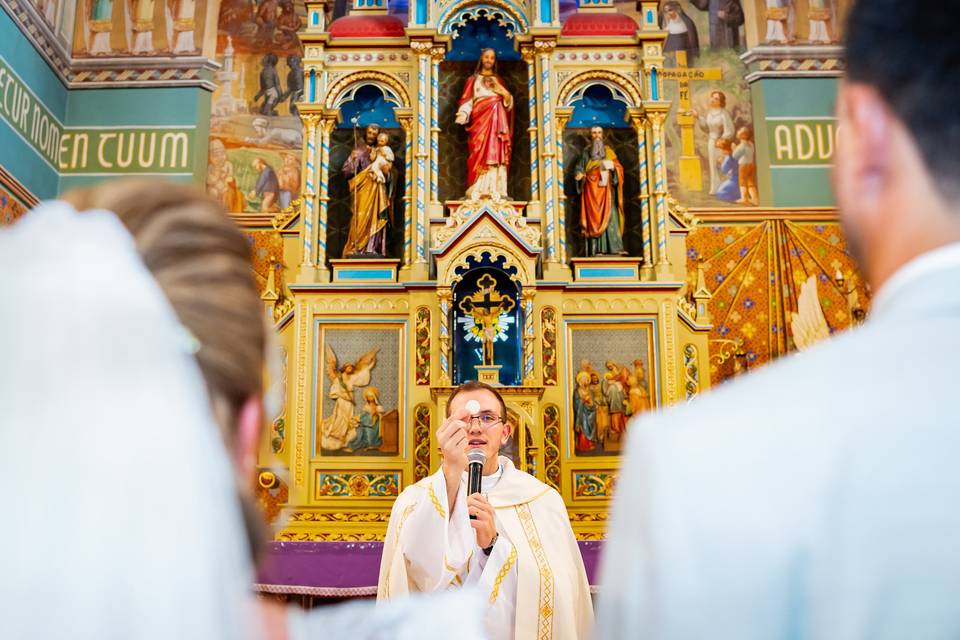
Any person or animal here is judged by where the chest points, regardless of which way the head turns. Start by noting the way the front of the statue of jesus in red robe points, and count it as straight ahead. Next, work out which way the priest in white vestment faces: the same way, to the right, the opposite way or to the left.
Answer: the same way

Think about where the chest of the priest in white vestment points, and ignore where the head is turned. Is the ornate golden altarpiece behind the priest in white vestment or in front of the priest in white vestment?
behind

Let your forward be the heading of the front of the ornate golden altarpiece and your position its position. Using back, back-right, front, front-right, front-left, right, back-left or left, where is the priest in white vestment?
front

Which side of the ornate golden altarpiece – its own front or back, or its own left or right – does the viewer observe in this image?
front

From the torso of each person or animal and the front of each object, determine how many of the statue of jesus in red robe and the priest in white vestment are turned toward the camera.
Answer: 2

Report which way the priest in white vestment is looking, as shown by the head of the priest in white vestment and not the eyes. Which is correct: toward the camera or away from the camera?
toward the camera

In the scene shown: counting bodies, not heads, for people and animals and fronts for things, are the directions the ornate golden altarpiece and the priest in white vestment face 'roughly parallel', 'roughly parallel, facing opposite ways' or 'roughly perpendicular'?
roughly parallel

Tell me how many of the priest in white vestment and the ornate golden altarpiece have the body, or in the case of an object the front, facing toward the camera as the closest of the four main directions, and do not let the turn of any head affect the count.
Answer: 2

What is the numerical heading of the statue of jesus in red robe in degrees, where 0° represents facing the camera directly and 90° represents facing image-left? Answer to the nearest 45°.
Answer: approximately 0°

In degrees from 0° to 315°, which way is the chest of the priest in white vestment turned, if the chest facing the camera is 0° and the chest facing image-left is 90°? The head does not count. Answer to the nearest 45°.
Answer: approximately 0°
